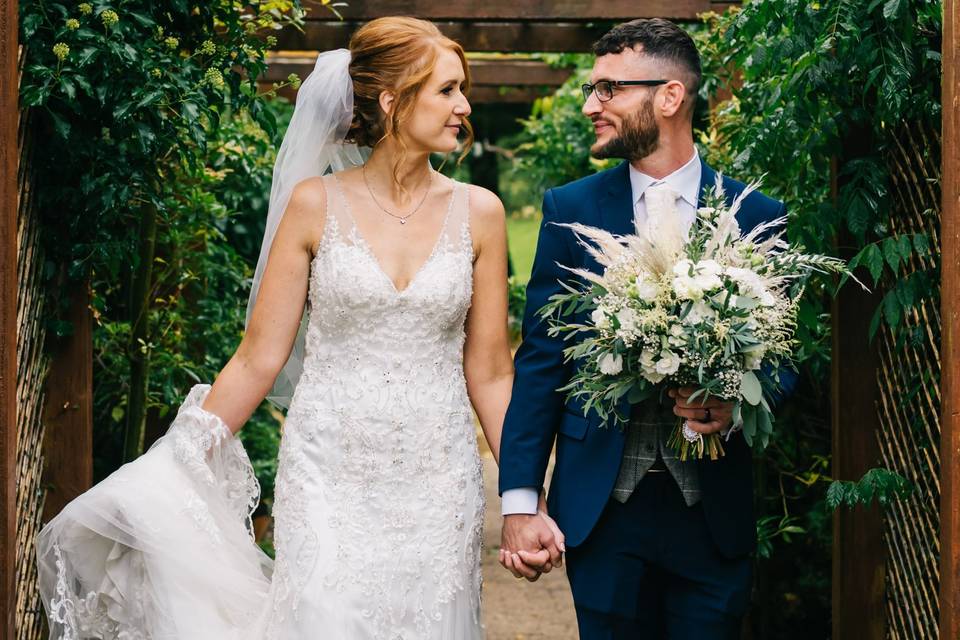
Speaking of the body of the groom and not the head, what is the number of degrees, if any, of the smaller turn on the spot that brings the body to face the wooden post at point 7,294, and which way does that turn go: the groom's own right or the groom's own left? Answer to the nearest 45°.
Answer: approximately 90° to the groom's own right

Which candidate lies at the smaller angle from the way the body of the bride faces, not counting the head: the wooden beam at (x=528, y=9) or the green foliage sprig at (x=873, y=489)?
the green foliage sprig

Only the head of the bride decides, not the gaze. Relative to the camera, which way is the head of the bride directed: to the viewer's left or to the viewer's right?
to the viewer's right

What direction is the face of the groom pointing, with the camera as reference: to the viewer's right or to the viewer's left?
to the viewer's left

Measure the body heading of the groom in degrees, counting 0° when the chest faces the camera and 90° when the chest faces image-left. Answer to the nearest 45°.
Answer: approximately 0°

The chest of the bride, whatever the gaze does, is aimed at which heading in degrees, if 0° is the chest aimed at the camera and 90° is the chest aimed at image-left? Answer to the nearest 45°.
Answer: approximately 0°

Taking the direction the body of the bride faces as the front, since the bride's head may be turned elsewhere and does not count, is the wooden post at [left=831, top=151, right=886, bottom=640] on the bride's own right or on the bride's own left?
on the bride's own left

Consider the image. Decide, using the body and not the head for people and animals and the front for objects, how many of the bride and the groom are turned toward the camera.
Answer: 2

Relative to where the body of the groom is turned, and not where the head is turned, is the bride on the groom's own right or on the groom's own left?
on the groom's own right

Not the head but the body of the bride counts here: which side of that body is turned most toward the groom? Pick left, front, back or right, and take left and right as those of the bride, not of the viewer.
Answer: left

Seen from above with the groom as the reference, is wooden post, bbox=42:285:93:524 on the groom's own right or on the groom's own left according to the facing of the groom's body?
on the groom's own right

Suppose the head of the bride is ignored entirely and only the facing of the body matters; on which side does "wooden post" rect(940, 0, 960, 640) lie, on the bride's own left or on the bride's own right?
on the bride's own left
